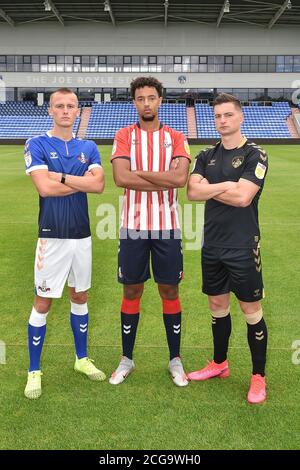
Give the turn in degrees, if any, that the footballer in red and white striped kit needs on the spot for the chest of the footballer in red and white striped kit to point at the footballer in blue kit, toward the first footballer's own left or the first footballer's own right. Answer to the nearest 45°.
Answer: approximately 90° to the first footballer's own right

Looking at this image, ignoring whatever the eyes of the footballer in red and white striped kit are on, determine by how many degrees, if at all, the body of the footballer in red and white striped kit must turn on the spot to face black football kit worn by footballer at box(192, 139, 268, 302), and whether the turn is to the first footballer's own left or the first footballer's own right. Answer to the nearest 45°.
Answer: approximately 90° to the first footballer's own left

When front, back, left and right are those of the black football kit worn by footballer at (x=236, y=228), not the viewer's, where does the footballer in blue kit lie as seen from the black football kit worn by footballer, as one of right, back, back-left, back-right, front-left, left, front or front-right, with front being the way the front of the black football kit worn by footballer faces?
front-right

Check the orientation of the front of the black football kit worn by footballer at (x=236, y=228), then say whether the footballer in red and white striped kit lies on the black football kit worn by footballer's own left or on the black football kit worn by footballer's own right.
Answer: on the black football kit worn by footballer's own right

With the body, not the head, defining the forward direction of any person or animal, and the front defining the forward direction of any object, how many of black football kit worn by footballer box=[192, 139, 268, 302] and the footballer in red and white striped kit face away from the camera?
0

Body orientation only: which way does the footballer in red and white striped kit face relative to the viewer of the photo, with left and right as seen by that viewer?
facing the viewer

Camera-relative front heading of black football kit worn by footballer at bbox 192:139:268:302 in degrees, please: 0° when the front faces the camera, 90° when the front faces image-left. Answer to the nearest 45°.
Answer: approximately 45°
